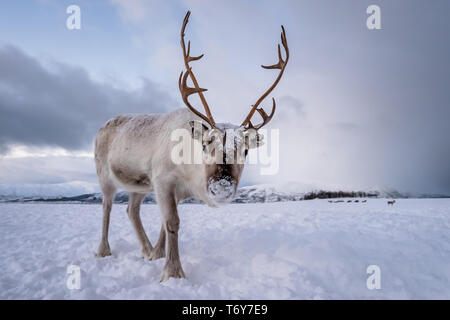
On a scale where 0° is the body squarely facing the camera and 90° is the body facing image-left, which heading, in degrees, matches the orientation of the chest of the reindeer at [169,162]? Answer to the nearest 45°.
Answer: approximately 315°
